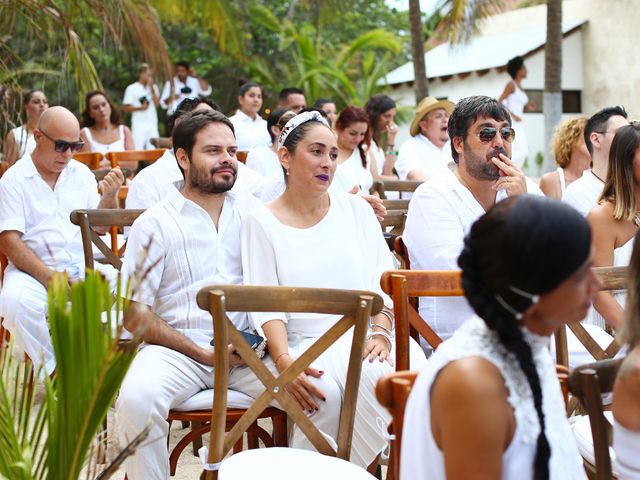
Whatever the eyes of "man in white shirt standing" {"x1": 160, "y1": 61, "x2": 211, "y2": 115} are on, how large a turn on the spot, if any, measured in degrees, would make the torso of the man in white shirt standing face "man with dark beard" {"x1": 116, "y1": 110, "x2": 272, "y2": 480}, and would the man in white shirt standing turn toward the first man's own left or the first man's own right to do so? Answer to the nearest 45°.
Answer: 0° — they already face them

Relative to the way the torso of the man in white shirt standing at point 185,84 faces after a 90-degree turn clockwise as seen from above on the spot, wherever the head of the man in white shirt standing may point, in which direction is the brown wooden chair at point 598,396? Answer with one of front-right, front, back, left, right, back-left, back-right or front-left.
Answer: left

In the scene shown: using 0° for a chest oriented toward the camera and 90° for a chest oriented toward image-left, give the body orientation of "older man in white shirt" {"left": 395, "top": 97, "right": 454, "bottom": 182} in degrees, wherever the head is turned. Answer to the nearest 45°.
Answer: approximately 315°

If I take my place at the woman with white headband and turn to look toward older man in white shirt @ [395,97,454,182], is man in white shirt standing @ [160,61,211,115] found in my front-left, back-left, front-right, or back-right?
front-left

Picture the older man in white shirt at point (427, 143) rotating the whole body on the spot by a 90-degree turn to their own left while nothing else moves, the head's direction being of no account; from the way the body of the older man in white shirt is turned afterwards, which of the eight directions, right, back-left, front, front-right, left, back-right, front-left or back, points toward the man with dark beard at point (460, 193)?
back-right

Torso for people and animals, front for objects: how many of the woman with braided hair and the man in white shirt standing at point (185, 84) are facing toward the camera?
1

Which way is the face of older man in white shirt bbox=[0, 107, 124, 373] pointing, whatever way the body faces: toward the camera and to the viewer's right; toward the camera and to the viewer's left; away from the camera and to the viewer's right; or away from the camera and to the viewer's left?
toward the camera and to the viewer's right

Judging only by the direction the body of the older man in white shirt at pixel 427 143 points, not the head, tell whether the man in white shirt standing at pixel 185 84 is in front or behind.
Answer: behind

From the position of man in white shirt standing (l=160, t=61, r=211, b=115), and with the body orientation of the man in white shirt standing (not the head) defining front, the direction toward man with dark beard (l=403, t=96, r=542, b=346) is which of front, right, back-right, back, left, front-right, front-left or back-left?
front

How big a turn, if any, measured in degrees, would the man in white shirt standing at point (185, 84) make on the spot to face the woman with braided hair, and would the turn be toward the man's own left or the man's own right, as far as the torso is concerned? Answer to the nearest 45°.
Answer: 0° — they already face them

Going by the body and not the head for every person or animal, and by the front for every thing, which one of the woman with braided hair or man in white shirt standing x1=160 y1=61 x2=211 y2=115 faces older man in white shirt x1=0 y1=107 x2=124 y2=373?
the man in white shirt standing

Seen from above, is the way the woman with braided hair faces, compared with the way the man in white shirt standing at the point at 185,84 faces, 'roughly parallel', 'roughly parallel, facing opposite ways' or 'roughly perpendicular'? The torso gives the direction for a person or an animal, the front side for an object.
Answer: roughly perpendicular

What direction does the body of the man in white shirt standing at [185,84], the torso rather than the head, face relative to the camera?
toward the camera

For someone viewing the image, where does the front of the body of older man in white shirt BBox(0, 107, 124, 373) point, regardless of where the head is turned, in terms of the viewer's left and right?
facing the viewer and to the right of the viewer
